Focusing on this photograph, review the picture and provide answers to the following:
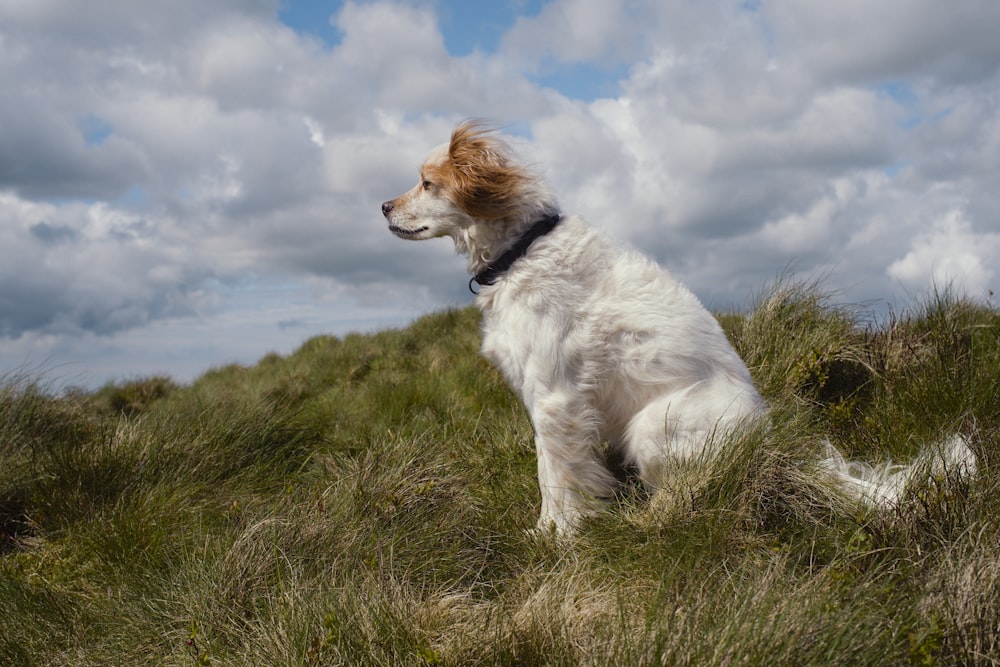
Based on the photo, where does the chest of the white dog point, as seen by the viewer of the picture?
to the viewer's left

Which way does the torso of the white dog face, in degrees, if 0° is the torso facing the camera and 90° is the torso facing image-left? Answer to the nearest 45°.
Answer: approximately 90°
